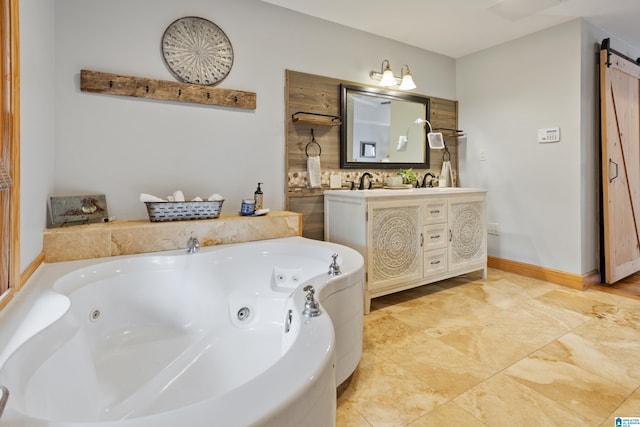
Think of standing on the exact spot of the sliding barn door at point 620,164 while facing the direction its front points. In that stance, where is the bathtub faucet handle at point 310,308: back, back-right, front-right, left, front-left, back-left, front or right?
front-right

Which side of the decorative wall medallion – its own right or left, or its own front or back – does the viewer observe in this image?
front

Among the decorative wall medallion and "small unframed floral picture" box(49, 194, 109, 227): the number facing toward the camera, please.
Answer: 2

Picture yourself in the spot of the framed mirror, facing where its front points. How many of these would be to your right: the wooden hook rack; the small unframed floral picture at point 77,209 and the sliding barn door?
2

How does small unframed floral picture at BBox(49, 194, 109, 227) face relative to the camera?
toward the camera

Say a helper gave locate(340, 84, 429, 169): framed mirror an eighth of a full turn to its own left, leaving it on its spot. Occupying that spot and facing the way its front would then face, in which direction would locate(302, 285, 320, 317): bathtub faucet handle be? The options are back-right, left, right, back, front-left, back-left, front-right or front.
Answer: right

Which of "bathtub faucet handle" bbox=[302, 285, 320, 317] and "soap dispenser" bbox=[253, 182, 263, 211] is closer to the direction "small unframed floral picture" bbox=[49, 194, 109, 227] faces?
the bathtub faucet handle

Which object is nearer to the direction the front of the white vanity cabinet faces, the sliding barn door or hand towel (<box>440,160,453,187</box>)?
the sliding barn door

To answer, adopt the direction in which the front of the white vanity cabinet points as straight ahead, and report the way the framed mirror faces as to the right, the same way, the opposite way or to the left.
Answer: the same way

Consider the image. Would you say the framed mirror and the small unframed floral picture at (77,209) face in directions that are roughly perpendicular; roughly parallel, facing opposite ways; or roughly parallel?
roughly parallel

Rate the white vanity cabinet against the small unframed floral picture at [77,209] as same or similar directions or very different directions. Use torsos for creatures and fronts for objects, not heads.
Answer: same or similar directions
